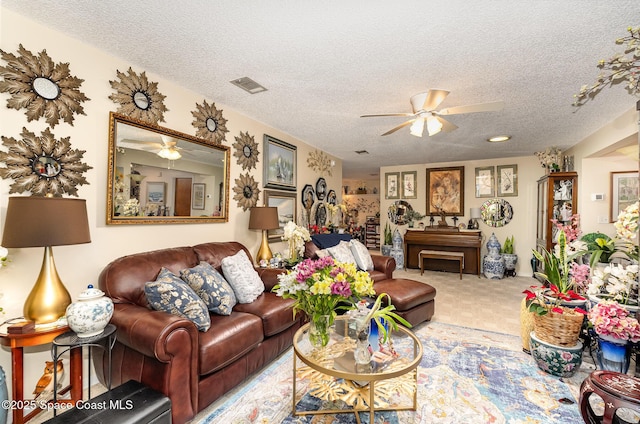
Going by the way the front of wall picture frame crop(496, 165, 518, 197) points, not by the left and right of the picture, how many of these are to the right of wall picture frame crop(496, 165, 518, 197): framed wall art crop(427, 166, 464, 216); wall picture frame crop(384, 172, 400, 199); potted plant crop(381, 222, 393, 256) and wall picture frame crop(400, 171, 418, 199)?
4

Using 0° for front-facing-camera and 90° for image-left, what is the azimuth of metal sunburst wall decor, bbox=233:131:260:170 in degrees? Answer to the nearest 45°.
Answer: approximately 315°

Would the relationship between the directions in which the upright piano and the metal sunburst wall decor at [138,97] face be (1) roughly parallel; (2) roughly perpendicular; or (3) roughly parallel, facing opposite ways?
roughly perpendicular

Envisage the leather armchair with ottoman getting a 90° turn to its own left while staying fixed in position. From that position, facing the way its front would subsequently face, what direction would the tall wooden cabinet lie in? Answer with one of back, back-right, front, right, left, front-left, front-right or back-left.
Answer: front

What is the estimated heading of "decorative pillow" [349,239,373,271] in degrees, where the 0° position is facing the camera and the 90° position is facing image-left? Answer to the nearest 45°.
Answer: approximately 315°

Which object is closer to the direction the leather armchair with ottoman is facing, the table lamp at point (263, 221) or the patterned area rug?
the patterned area rug

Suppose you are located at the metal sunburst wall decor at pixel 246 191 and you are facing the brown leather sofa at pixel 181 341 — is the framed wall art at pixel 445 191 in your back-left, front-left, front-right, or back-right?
back-left

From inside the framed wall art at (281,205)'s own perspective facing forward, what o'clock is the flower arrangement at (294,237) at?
The flower arrangement is roughly at 1 o'clock from the framed wall art.

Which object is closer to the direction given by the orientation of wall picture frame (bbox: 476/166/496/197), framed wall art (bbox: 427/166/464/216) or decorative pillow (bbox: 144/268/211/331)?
the decorative pillow

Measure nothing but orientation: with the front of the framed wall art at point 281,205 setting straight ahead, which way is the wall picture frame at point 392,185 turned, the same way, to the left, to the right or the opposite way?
to the right
